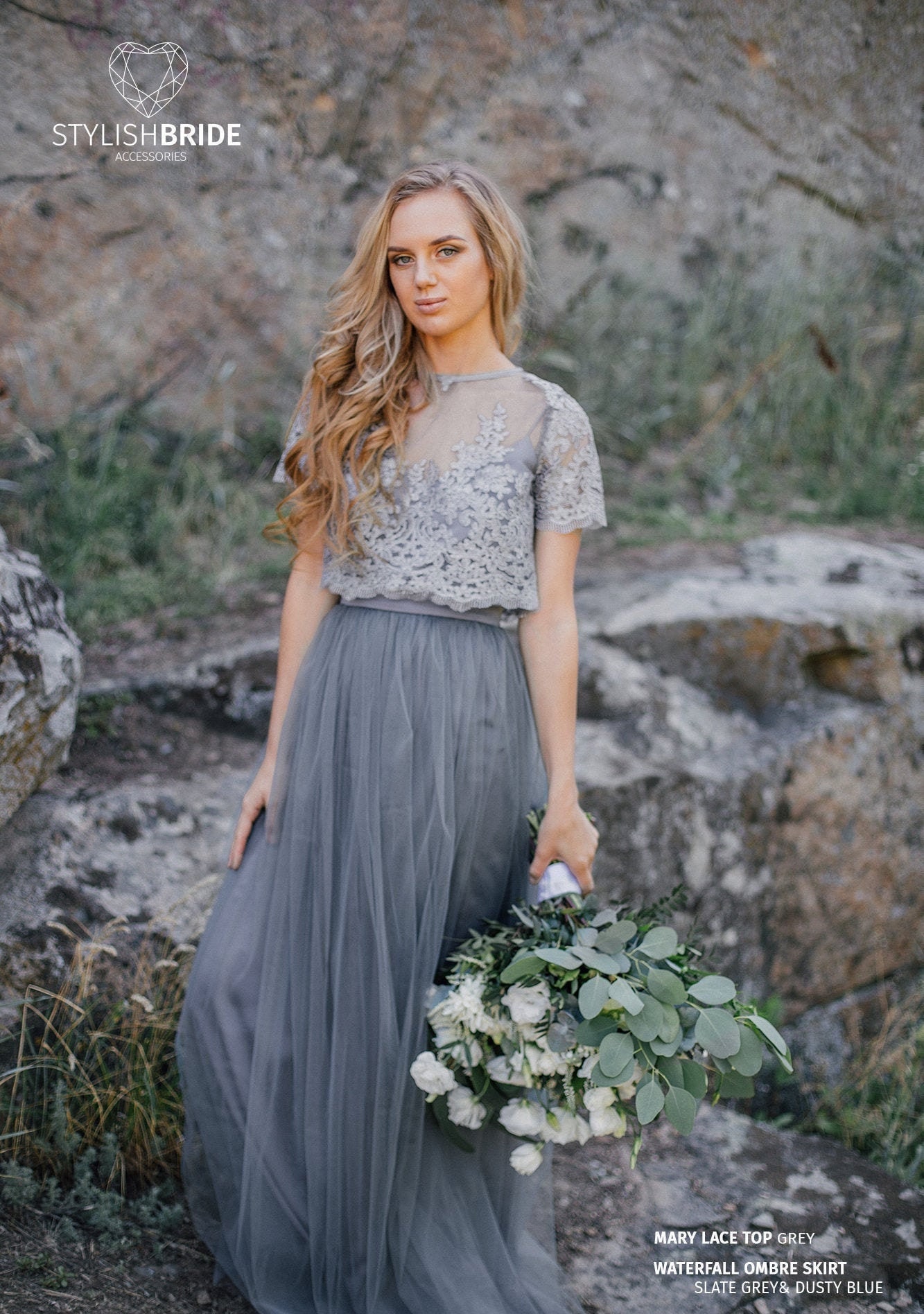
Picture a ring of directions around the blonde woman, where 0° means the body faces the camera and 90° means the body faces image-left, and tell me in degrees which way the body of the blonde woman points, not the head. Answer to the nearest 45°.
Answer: approximately 0°
